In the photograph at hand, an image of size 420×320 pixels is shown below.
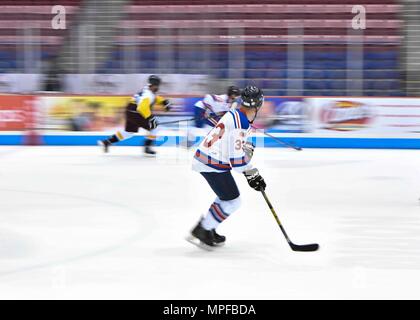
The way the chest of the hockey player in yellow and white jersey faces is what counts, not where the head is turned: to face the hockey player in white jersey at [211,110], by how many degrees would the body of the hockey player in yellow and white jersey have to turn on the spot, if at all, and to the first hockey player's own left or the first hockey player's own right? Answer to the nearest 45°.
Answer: approximately 45° to the first hockey player's own right

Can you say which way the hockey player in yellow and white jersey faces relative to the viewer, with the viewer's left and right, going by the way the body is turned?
facing to the right of the viewer

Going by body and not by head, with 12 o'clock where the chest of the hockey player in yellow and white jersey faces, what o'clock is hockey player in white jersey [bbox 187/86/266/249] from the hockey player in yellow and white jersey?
The hockey player in white jersey is roughly at 3 o'clock from the hockey player in yellow and white jersey.

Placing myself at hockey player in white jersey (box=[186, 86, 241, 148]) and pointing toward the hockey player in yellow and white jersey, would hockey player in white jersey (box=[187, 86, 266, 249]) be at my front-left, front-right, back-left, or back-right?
back-left
